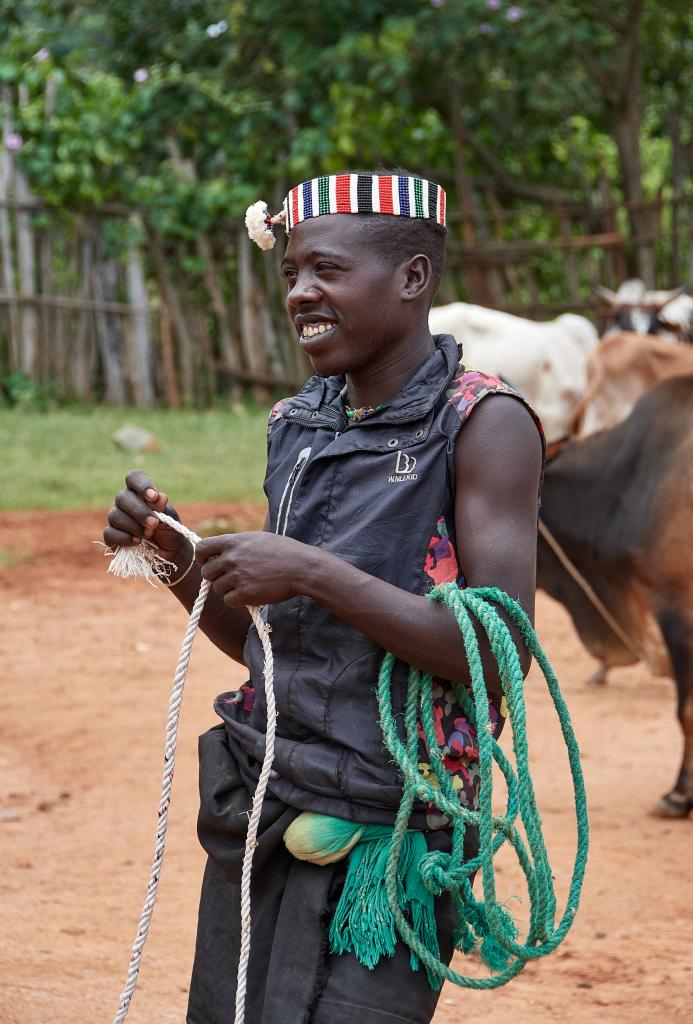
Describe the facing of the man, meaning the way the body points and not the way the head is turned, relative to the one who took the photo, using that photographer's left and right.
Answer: facing the viewer and to the left of the viewer

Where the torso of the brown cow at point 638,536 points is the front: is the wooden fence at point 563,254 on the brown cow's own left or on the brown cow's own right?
on the brown cow's own right

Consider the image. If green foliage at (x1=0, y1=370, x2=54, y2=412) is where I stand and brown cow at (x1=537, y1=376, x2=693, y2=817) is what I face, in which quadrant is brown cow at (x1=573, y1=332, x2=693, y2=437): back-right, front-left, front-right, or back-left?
front-left

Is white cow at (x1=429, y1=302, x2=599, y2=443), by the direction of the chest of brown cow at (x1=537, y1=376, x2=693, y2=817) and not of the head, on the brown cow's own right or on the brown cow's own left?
on the brown cow's own right

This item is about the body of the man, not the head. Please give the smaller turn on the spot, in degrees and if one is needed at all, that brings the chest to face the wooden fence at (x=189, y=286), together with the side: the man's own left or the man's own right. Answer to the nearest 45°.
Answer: approximately 135° to the man's own right

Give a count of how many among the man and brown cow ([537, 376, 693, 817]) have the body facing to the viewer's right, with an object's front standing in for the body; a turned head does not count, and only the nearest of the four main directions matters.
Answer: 0

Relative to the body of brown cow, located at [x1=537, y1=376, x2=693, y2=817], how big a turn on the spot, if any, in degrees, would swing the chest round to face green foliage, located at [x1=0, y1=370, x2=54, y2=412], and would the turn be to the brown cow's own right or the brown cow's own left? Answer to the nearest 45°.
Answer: approximately 45° to the brown cow's own right

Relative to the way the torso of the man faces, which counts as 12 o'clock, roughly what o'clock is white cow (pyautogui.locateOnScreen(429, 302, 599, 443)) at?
The white cow is roughly at 5 o'clock from the man.

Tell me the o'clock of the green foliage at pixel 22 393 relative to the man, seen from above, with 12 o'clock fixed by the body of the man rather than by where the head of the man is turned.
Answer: The green foliage is roughly at 4 o'clock from the man.

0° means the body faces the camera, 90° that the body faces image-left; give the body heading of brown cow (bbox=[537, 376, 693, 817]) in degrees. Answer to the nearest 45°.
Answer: approximately 90°

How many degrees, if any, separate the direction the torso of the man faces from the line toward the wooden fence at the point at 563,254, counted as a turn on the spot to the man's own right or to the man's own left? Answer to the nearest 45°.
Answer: approximately 135° to the man's own right

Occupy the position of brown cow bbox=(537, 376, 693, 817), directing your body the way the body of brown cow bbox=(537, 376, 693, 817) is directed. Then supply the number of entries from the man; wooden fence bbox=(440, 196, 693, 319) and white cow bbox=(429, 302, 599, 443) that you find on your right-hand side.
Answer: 2
